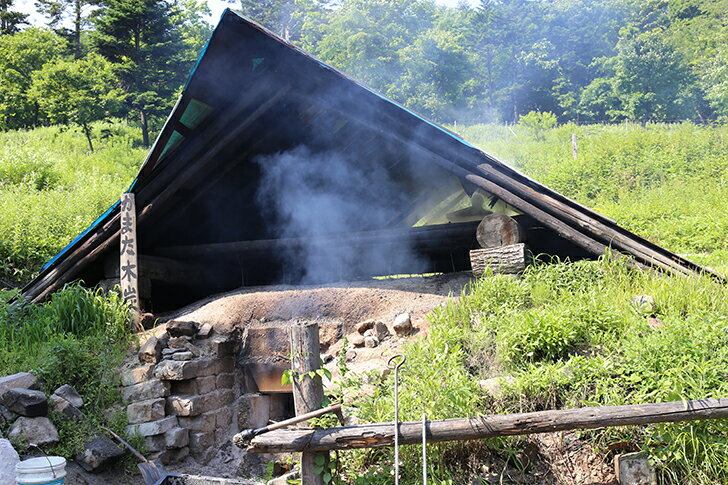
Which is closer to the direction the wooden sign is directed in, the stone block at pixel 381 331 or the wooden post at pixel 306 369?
the wooden post

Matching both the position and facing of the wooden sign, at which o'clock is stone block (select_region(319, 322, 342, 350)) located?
The stone block is roughly at 10 o'clock from the wooden sign.

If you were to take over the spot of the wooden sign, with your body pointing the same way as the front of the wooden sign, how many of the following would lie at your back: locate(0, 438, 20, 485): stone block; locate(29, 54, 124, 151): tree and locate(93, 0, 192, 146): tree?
2

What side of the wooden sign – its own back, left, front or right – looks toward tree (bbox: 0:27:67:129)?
back

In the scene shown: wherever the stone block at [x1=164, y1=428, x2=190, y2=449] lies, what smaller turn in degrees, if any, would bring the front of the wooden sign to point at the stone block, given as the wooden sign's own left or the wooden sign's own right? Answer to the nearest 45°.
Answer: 0° — it already faces it

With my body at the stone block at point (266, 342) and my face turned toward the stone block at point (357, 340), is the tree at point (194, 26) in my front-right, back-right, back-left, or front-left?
back-left

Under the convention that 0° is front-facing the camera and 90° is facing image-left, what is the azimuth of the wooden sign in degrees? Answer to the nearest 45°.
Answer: approximately 0°

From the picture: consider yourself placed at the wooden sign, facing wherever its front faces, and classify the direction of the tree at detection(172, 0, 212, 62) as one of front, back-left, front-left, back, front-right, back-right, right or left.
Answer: back
